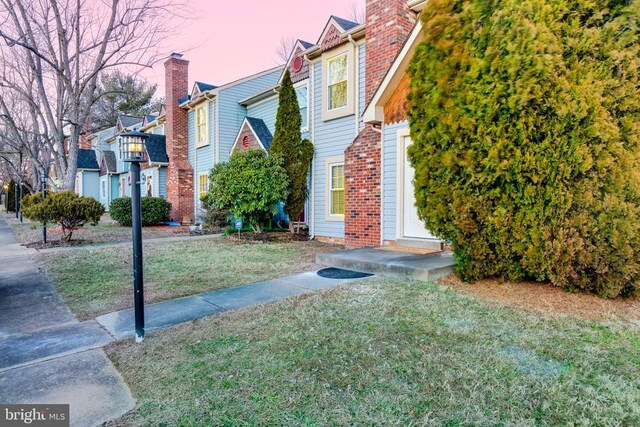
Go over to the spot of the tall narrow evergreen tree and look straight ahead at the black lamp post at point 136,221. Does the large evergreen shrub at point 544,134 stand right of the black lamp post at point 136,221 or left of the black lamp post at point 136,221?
left

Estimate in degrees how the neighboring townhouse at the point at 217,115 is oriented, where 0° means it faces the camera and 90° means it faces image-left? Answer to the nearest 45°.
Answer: approximately 45°

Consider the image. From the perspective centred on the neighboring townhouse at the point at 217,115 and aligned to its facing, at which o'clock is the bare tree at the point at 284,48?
The bare tree is roughly at 5 o'clock from the neighboring townhouse.

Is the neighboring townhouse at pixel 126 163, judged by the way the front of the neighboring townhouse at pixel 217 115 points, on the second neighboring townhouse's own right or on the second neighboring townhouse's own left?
on the second neighboring townhouse's own right

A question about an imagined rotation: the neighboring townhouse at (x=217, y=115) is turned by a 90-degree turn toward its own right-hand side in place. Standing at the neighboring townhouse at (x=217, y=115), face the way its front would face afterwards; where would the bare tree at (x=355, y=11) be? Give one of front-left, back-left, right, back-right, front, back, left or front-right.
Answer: right

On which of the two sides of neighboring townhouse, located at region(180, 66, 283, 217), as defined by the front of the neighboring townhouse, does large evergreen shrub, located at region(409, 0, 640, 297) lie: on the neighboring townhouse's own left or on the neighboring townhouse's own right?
on the neighboring townhouse's own left

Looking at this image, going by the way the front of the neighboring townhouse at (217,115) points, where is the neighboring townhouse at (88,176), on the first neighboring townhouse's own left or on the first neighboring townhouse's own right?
on the first neighboring townhouse's own right

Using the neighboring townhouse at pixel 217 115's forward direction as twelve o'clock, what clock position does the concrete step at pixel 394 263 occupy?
The concrete step is roughly at 10 o'clock from the neighboring townhouse.

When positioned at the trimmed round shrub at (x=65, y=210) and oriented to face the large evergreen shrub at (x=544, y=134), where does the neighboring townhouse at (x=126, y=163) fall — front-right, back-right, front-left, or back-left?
back-left

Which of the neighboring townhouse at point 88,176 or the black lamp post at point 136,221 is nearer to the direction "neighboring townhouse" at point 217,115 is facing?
the black lamp post
